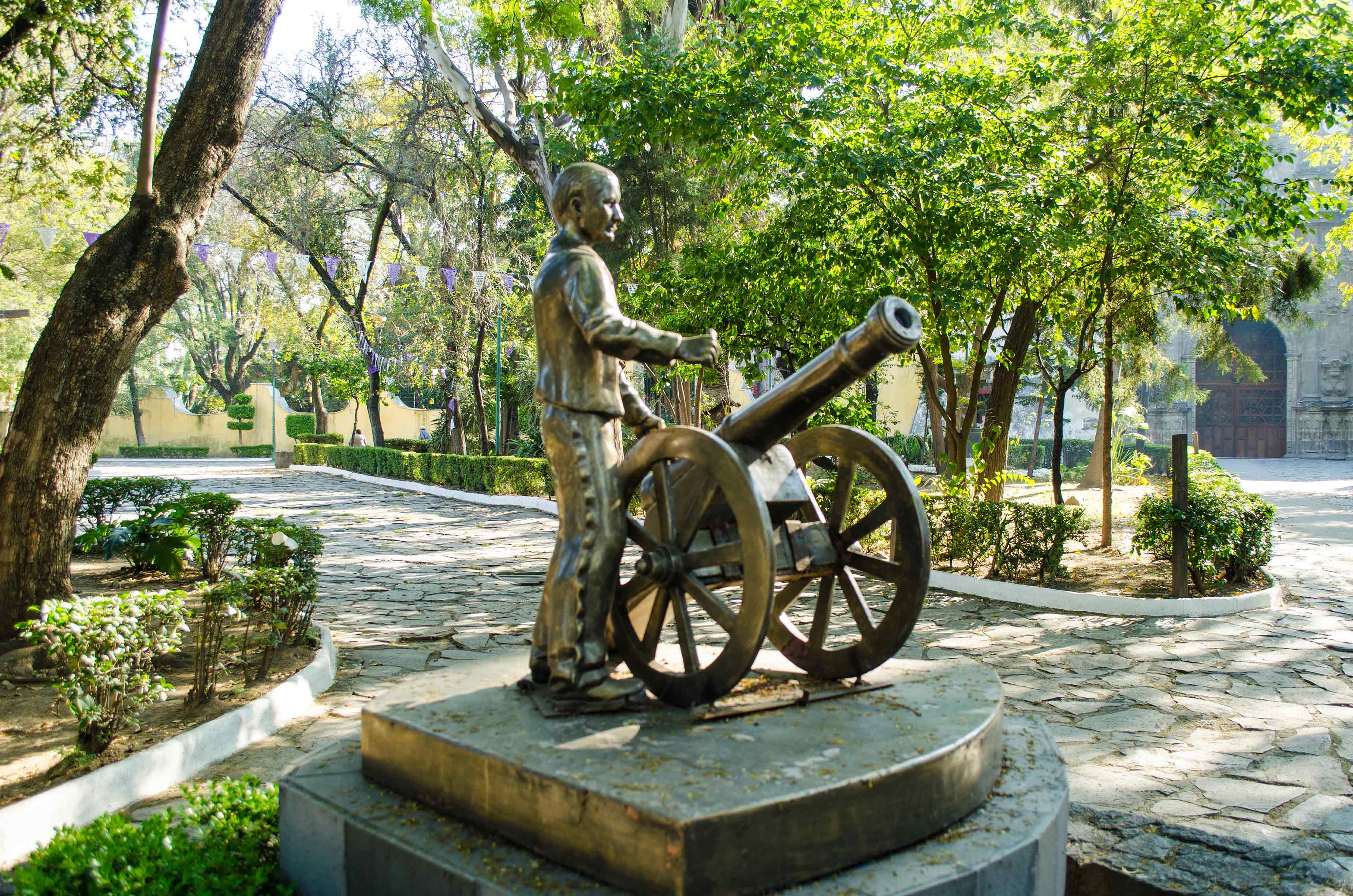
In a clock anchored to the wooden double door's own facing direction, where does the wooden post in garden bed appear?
The wooden post in garden bed is roughly at 12 o'clock from the wooden double door.

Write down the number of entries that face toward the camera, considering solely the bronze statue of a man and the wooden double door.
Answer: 1

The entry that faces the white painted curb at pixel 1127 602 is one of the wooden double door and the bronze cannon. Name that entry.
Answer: the wooden double door

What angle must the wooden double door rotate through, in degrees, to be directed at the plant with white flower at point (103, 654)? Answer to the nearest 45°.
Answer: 0° — it already faces it

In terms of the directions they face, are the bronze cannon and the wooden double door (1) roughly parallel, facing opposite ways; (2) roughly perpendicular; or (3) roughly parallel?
roughly perpendicular

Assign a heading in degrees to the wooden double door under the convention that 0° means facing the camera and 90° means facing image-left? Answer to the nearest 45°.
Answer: approximately 0°

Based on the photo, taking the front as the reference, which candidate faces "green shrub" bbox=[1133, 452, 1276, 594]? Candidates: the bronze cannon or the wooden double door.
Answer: the wooden double door

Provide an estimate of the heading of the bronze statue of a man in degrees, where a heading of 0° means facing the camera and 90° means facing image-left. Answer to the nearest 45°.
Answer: approximately 270°

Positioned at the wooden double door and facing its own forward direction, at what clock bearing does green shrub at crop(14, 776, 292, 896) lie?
The green shrub is roughly at 12 o'clock from the wooden double door.

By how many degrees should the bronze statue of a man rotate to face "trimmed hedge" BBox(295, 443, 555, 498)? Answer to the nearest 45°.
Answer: approximately 90° to its left

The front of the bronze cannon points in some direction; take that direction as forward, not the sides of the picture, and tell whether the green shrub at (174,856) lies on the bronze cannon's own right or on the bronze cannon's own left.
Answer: on the bronze cannon's own right
